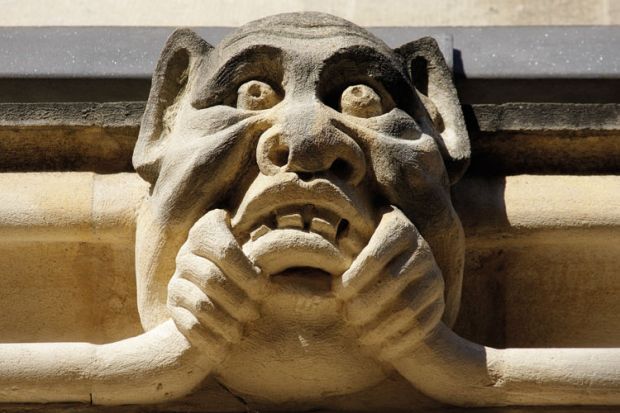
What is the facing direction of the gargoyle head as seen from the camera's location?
facing the viewer
